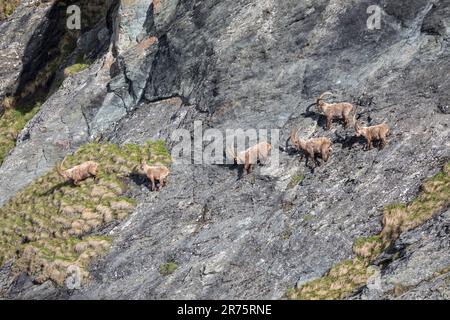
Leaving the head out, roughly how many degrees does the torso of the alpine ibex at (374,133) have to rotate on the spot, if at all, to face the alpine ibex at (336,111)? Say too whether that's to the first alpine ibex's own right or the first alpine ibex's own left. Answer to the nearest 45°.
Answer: approximately 45° to the first alpine ibex's own right

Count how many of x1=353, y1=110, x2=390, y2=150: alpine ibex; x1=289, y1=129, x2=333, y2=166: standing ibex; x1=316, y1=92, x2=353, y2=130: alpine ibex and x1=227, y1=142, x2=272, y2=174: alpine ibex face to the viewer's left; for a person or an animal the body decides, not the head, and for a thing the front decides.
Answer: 4

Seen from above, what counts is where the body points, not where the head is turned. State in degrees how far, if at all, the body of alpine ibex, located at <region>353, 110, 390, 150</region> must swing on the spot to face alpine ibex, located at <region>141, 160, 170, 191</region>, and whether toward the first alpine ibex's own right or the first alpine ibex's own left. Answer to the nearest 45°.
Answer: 0° — it already faces it

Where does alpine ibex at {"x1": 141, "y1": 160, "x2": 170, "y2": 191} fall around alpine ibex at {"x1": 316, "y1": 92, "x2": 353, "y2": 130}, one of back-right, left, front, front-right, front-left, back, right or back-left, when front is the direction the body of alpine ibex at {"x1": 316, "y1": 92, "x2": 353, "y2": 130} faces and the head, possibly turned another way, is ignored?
front

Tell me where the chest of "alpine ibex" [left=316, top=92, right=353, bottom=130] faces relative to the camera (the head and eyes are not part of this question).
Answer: to the viewer's left

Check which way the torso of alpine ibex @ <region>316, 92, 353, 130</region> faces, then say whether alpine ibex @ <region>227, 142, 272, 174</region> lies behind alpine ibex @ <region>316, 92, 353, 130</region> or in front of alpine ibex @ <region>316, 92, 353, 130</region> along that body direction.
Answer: in front

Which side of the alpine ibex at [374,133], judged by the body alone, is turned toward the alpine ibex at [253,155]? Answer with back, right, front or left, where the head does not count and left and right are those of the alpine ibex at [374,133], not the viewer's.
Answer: front

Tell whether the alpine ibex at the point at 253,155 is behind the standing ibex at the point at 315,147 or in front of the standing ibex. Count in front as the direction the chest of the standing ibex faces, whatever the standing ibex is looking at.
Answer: in front

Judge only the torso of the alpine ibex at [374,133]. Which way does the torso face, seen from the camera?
to the viewer's left

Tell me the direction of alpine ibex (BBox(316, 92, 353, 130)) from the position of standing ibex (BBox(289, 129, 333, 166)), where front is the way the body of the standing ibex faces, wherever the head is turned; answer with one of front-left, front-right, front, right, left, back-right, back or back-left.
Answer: back-right

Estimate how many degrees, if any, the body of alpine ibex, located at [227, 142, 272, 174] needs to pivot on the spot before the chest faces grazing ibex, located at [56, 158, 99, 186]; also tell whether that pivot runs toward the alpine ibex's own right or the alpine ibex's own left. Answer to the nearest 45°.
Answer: approximately 45° to the alpine ibex's own right

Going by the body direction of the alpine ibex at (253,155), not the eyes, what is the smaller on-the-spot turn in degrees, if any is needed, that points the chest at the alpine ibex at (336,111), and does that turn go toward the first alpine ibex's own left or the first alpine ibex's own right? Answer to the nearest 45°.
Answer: approximately 180°

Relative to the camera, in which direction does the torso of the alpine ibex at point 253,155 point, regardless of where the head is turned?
to the viewer's left

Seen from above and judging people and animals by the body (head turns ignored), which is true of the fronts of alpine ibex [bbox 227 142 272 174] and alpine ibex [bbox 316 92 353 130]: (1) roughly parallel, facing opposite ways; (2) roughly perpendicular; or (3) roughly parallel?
roughly parallel

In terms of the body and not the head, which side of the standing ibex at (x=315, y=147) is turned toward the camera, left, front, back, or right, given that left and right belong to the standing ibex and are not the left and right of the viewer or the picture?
left

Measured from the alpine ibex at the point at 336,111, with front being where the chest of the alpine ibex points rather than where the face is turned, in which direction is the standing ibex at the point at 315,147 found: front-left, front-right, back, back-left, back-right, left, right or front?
front-left

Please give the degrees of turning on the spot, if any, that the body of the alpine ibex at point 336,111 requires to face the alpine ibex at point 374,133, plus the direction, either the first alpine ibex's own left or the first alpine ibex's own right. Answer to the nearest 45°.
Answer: approximately 135° to the first alpine ibex's own left

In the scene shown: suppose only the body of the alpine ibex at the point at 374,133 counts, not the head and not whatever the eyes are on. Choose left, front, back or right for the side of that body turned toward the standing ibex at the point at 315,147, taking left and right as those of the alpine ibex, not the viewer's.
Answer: front

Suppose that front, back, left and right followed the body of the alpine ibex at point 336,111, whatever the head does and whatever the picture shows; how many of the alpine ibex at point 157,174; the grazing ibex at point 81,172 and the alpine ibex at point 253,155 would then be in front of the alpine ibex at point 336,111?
3
